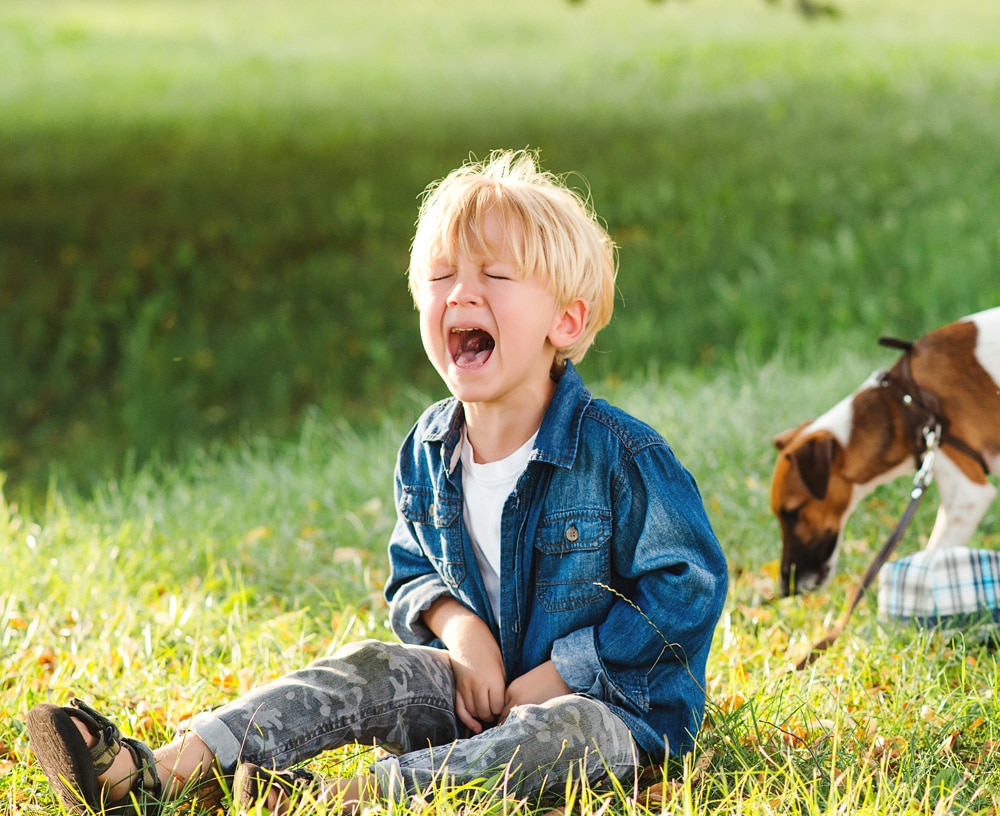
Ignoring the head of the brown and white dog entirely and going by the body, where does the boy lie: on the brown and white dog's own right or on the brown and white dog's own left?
on the brown and white dog's own left

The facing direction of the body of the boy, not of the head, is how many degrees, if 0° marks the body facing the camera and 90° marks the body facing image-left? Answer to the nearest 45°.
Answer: approximately 45°

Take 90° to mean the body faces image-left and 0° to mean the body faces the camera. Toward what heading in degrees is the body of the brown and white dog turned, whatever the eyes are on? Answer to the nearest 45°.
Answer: approximately 90°

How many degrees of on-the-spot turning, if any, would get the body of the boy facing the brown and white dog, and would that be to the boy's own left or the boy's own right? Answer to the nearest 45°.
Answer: approximately 180°

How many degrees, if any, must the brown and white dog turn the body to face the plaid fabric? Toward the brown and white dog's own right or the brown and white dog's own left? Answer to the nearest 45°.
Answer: approximately 90° to the brown and white dog's own left

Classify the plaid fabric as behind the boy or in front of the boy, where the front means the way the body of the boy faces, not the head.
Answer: behind
